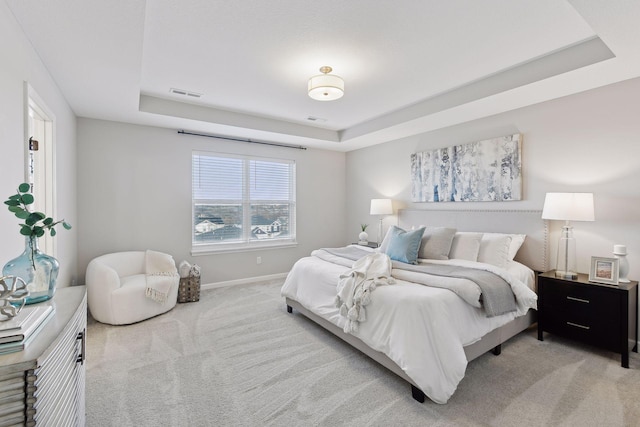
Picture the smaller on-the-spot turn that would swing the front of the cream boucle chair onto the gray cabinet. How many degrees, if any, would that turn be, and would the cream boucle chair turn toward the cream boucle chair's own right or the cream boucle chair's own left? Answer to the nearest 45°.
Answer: approximately 45° to the cream boucle chair's own right

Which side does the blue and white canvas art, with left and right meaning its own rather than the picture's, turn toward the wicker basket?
front

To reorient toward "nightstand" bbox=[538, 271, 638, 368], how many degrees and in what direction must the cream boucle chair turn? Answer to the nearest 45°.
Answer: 0° — it already faces it

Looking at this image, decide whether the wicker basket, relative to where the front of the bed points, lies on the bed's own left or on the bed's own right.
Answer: on the bed's own right

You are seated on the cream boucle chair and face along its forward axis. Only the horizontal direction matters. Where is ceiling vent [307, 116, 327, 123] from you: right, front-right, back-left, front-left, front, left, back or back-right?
front-left

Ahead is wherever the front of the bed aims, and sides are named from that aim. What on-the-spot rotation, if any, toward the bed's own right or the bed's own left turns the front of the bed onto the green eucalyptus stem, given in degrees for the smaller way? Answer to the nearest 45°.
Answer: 0° — it already faces it

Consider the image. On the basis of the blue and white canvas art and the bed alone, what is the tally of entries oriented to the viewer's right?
0

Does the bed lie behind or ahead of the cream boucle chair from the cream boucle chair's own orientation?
ahead

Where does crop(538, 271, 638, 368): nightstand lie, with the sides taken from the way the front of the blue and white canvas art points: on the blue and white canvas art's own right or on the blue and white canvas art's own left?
on the blue and white canvas art's own left

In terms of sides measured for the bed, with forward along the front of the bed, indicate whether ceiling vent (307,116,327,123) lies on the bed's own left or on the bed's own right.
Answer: on the bed's own right

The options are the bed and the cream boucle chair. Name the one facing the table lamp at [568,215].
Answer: the cream boucle chair
